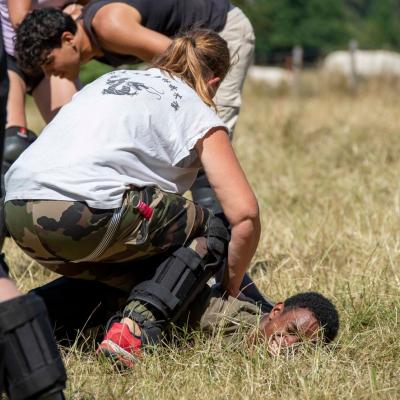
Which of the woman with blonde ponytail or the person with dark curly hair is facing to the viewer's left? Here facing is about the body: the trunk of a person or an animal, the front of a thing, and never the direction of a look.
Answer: the person with dark curly hair

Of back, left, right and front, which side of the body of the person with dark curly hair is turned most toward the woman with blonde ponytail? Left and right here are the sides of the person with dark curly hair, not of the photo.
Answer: left

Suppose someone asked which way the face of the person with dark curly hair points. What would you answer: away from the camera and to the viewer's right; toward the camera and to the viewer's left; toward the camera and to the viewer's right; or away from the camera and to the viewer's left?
toward the camera and to the viewer's left

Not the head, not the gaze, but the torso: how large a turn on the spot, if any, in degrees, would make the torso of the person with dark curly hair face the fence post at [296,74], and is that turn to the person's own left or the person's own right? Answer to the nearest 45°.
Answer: approximately 90° to the person's own right

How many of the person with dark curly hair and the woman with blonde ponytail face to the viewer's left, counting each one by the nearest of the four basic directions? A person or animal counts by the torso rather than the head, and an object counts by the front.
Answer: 1

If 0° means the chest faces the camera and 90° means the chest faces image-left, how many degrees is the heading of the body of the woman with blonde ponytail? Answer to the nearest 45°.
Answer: approximately 225°

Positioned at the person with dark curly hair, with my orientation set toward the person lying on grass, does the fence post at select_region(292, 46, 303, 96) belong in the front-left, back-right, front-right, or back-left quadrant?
back-left

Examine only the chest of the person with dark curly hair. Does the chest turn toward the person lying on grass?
no

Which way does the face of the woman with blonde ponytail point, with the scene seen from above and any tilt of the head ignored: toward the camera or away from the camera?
away from the camera

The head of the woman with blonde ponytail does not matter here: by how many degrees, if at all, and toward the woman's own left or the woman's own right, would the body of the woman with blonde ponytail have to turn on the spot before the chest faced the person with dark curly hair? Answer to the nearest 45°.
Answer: approximately 45° to the woman's own left

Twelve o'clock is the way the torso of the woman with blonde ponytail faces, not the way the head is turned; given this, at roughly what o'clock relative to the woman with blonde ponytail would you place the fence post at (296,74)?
The fence post is roughly at 11 o'clock from the woman with blonde ponytail.

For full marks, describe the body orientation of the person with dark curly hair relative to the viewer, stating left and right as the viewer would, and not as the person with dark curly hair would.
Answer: facing to the left of the viewer
